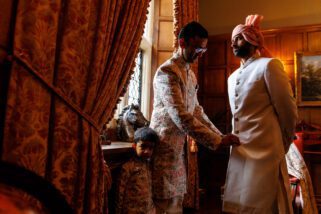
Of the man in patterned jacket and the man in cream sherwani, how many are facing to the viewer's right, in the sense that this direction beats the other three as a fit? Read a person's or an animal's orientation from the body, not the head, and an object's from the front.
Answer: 1

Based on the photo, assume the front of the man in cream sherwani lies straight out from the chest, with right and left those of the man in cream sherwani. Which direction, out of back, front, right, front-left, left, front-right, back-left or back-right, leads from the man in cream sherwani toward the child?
front-right

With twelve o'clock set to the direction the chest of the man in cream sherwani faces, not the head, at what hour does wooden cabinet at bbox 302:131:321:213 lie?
The wooden cabinet is roughly at 5 o'clock from the man in cream sherwani.

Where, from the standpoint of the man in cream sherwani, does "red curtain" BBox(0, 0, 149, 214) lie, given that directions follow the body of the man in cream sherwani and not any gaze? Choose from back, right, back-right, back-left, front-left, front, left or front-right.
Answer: front

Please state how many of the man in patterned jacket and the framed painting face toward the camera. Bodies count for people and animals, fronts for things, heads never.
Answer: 1

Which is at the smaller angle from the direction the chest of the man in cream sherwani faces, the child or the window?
the child

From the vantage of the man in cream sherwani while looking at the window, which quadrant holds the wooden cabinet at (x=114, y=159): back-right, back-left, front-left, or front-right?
front-left

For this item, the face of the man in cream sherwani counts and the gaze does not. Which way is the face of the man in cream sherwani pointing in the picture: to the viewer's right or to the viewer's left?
to the viewer's left

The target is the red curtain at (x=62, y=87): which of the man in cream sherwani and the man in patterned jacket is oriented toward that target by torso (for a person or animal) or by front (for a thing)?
the man in cream sherwani

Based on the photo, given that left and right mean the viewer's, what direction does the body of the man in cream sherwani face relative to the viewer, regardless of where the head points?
facing the viewer and to the left of the viewer

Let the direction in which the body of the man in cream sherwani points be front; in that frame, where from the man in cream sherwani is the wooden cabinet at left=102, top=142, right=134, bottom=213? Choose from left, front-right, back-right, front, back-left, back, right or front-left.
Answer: front-right

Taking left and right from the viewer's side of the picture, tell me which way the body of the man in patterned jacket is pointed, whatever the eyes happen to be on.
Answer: facing to the right of the viewer

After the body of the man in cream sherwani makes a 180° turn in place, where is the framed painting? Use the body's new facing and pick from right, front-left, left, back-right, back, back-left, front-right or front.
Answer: front-left

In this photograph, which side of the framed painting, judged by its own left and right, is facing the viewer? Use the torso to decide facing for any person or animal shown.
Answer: front
